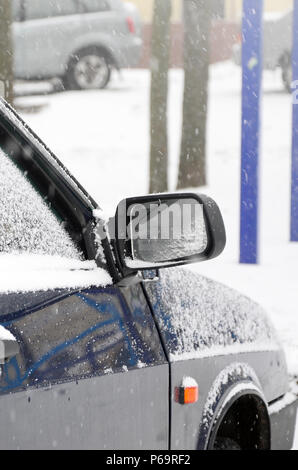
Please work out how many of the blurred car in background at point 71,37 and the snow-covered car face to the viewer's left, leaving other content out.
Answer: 1

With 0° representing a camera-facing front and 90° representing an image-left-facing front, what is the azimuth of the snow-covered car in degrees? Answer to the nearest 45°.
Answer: approximately 225°

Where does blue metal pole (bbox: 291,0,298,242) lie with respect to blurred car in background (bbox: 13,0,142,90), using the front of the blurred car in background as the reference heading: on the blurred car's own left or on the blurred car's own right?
on the blurred car's own left

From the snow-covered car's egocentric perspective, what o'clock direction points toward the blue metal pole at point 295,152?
The blue metal pole is roughly at 11 o'clock from the snow-covered car.

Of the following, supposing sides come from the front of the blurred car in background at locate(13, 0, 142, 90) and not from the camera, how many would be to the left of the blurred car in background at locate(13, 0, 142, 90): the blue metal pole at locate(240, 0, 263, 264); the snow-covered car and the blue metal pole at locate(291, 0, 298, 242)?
3

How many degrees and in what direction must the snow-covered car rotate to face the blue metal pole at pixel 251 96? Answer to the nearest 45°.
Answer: approximately 45° to its left

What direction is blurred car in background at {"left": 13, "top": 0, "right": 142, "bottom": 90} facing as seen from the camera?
to the viewer's left

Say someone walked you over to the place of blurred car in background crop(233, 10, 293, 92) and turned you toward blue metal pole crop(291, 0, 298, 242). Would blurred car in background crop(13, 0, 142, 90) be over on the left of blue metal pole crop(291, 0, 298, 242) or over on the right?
right

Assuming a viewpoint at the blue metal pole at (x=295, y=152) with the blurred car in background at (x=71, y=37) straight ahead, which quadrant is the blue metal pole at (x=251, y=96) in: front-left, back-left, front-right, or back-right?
back-left

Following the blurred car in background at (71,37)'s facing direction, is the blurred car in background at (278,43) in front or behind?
behind
